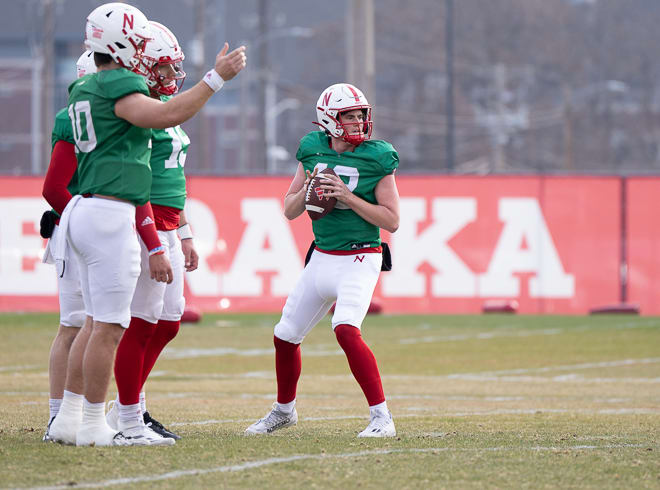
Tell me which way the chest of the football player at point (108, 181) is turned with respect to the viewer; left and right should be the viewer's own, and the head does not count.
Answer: facing away from the viewer and to the right of the viewer

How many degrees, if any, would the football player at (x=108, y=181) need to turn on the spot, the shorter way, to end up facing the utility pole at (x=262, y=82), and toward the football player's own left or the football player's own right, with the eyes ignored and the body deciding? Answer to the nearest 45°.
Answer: approximately 45° to the football player's own left
